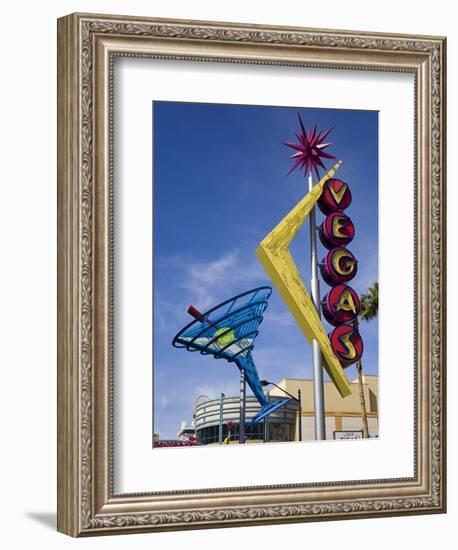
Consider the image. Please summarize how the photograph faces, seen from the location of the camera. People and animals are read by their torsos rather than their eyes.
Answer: facing the viewer and to the right of the viewer
